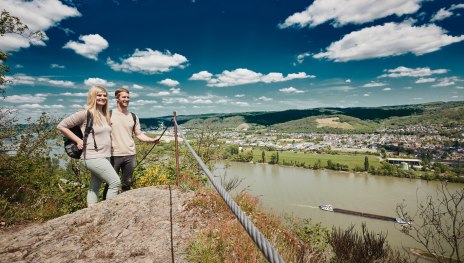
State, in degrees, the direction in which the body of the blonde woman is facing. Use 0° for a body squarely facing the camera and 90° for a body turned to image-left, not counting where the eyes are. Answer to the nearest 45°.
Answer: approximately 315°

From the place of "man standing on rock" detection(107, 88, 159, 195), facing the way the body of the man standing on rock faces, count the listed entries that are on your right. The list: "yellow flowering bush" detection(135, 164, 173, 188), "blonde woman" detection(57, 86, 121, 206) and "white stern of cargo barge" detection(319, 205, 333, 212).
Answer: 1

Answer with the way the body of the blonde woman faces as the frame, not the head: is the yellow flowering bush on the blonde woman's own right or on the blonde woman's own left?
on the blonde woman's own left

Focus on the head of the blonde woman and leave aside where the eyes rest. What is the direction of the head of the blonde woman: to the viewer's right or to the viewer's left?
to the viewer's right

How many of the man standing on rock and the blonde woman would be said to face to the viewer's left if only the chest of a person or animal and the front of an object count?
0

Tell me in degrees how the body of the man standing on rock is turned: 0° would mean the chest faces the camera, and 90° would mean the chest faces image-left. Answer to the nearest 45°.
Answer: approximately 315°

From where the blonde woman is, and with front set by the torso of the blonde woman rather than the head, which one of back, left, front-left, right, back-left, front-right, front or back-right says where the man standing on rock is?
left
